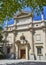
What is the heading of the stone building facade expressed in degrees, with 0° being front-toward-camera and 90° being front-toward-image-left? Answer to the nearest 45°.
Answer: approximately 45°
